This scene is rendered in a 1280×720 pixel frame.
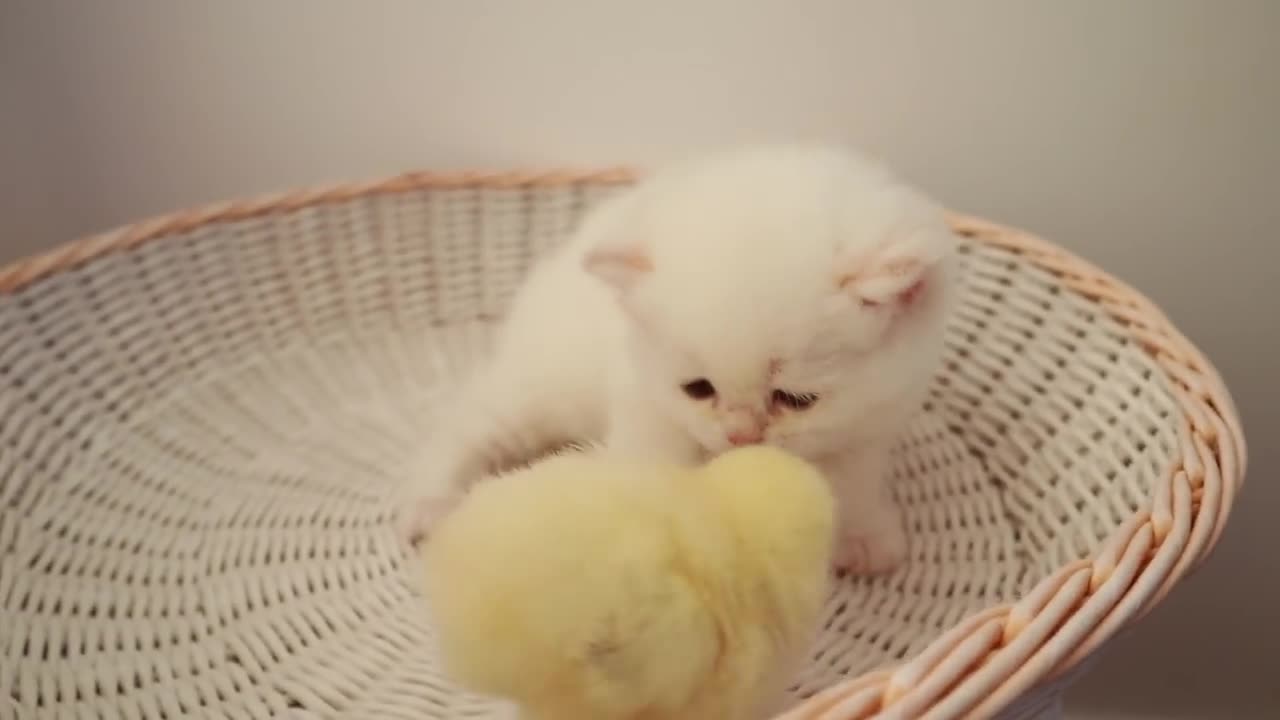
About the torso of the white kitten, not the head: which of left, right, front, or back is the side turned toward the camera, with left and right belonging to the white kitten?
front
